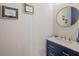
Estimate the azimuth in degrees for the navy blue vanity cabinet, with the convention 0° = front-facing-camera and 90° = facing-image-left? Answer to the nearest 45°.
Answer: approximately 45°

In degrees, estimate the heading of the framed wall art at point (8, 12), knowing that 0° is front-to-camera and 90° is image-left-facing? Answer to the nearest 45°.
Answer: approximately 315°

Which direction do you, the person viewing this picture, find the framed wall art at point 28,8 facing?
facing the viewer and to the right of the viewer

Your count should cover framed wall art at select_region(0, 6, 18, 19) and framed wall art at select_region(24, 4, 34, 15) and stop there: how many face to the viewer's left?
0

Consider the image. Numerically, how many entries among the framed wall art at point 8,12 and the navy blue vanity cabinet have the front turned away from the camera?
0

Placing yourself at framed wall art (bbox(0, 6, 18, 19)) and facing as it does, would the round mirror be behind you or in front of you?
in front
